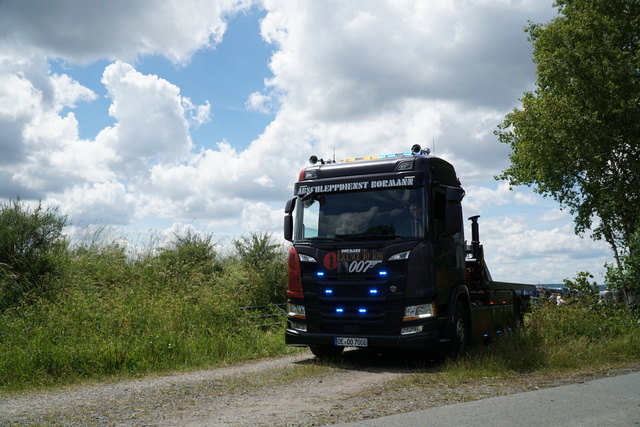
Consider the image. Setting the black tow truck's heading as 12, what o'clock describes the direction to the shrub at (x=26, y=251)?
The shrub is roughly at 2 o'clock from the black tow truck.

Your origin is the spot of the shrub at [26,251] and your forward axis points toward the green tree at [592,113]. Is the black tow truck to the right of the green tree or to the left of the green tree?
right

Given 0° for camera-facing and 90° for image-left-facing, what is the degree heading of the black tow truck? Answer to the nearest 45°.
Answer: approximately 45°

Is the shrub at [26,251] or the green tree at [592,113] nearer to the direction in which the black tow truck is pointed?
the shrub

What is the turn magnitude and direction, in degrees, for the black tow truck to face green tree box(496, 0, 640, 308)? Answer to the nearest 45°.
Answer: approximately 180°
